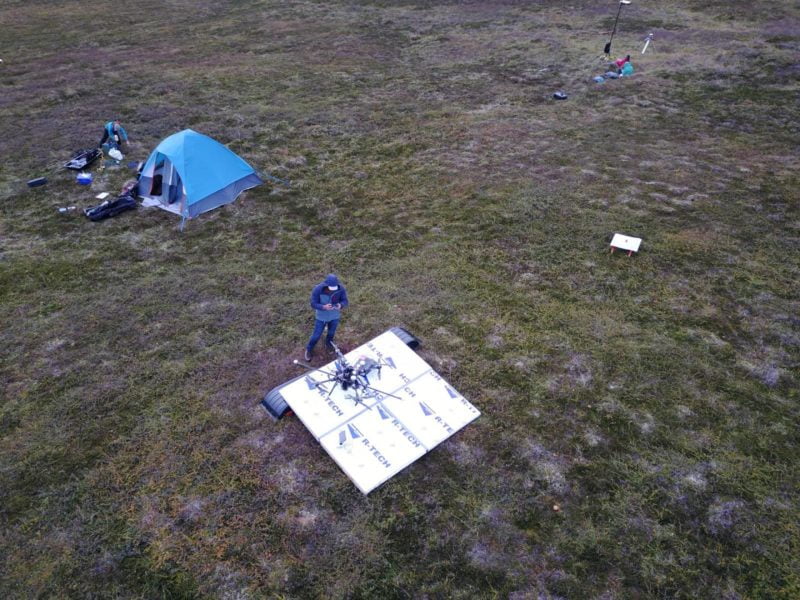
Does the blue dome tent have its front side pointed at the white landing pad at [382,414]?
no

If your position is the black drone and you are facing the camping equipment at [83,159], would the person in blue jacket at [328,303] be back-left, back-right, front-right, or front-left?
front-right

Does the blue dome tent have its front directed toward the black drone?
no

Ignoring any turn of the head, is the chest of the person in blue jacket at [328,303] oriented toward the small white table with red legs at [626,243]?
no

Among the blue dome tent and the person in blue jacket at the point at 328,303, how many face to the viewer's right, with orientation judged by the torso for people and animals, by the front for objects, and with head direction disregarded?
0

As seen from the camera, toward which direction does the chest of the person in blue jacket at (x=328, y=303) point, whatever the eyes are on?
toward the camera

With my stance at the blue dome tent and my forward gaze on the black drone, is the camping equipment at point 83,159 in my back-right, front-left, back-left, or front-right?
back-right

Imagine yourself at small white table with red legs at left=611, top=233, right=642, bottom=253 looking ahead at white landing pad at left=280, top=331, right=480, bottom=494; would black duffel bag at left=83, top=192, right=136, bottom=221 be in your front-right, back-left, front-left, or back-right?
front-right

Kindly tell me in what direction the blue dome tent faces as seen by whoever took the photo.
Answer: facing the viewer and to the left of the viewer

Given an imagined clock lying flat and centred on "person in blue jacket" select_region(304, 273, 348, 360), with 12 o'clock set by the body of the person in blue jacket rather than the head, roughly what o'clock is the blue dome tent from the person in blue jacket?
The blue dome tent is roughly at 5 o'clock from the person in blue jacket.

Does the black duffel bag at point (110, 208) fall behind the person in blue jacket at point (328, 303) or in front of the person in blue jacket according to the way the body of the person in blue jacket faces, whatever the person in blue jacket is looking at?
behind

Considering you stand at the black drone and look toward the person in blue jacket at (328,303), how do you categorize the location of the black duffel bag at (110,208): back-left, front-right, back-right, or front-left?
front-left

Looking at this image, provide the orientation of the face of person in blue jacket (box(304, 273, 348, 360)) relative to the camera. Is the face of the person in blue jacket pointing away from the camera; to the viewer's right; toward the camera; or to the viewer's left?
toward the camera

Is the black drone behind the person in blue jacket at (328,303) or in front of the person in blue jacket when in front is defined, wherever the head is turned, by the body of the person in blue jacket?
in front
